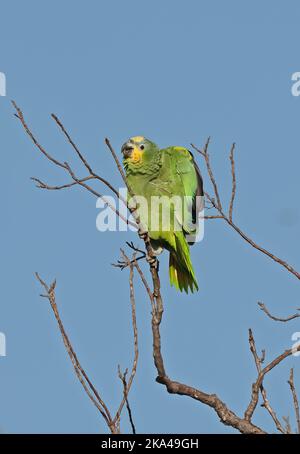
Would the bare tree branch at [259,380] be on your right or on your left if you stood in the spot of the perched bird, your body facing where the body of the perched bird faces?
on your left

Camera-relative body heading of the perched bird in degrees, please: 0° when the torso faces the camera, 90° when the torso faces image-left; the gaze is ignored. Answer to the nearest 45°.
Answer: approximately 45°
